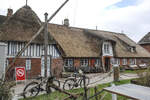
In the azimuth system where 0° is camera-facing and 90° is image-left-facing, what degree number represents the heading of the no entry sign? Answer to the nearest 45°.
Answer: approximately 0°

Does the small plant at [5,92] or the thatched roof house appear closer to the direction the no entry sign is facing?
the small plant

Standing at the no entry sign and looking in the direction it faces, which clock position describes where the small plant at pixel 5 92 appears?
The small plant is roughly at 12 o'clock from the no entry sign.
